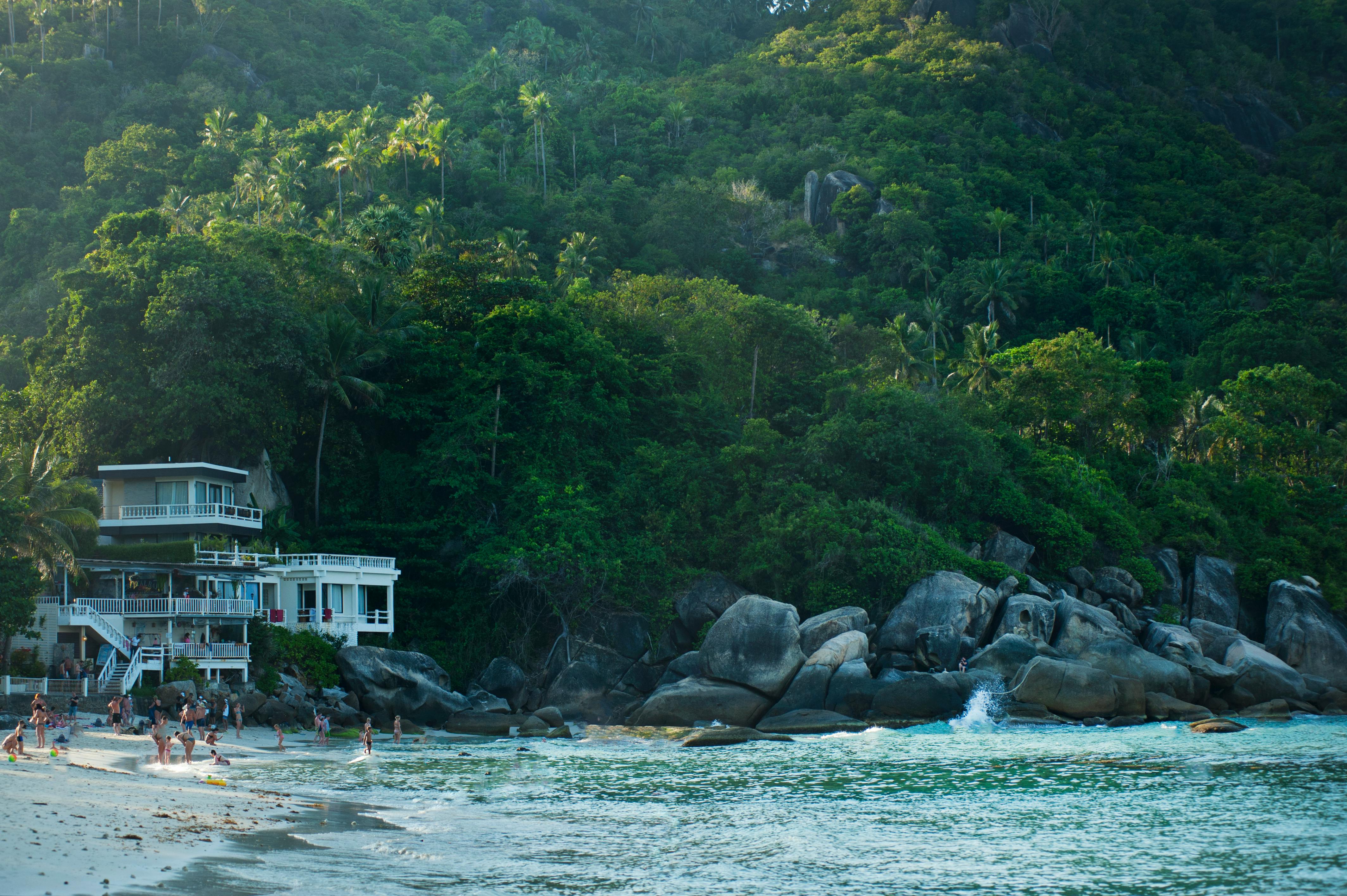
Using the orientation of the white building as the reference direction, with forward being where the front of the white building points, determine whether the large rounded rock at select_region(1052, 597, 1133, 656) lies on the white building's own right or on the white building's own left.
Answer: on the white building's own left

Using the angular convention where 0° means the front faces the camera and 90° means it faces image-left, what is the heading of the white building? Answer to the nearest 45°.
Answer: approximately 0°

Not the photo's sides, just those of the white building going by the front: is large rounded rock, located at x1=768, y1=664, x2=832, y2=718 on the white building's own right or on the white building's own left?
on the white building's own left

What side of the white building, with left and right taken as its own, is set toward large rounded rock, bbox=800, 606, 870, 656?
left

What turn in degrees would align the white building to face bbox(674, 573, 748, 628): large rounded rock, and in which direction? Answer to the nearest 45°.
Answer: approximately 90° to its left

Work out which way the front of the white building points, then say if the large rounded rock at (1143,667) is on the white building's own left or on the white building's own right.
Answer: on the white building's own left

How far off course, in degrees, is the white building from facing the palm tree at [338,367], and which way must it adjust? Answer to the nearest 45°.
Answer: approximately 135° to its left
